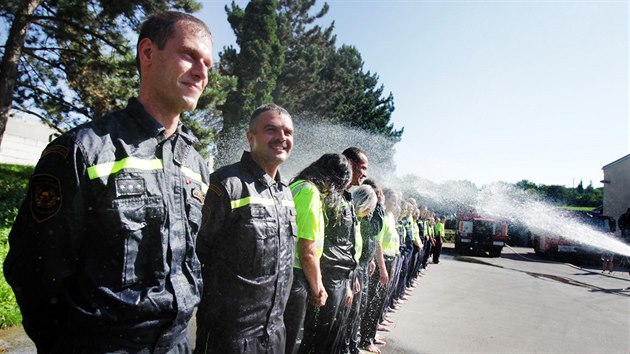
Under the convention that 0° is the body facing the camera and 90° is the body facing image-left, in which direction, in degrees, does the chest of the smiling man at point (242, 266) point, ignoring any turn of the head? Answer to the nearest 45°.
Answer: approximately 315°

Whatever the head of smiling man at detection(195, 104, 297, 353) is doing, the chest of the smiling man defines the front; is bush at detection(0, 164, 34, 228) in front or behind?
behind

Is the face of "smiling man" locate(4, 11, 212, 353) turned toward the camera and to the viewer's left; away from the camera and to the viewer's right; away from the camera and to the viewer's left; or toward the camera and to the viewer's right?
toward the camera and to the viewer's right

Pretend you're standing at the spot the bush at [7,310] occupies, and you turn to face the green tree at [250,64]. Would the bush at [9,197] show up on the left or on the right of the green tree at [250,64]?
left

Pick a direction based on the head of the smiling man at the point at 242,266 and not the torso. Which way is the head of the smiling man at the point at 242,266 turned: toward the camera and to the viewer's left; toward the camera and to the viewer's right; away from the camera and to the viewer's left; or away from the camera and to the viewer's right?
toward the camera and to the viewer's right

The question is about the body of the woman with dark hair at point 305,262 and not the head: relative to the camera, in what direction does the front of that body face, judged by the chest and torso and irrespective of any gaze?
to the viewer's right
